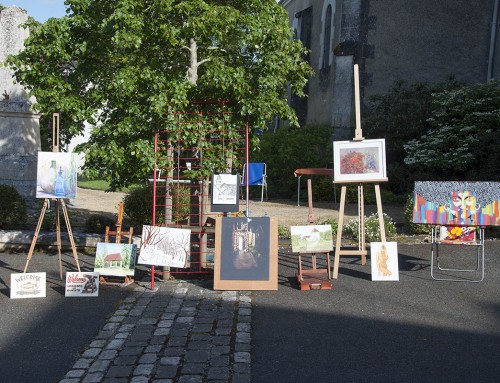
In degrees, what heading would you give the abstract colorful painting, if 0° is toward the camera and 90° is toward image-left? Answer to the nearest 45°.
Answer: approximately 0°

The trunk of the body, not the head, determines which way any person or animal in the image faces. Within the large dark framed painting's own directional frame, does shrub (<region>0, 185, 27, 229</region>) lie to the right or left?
on its right

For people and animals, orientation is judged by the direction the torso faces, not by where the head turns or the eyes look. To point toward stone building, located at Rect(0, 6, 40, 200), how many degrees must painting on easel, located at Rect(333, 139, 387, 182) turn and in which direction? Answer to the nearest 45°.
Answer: approximately 90° to its right

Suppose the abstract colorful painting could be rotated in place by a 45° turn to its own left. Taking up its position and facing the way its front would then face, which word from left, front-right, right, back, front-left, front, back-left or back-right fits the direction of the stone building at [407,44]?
back-left

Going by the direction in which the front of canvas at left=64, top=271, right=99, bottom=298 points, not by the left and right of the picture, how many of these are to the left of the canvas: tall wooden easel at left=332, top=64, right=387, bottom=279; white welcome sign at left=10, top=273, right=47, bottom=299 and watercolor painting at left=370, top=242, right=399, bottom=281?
2

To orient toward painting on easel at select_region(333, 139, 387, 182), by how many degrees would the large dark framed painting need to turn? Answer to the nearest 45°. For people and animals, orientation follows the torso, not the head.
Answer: approximately 135° to its left

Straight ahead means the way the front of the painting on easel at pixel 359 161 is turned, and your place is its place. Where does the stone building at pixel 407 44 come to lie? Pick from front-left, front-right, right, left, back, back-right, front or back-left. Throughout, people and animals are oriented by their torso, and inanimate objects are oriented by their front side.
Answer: back

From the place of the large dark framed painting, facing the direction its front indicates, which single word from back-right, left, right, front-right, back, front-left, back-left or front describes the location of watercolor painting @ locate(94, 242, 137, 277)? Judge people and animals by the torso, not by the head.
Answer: right
